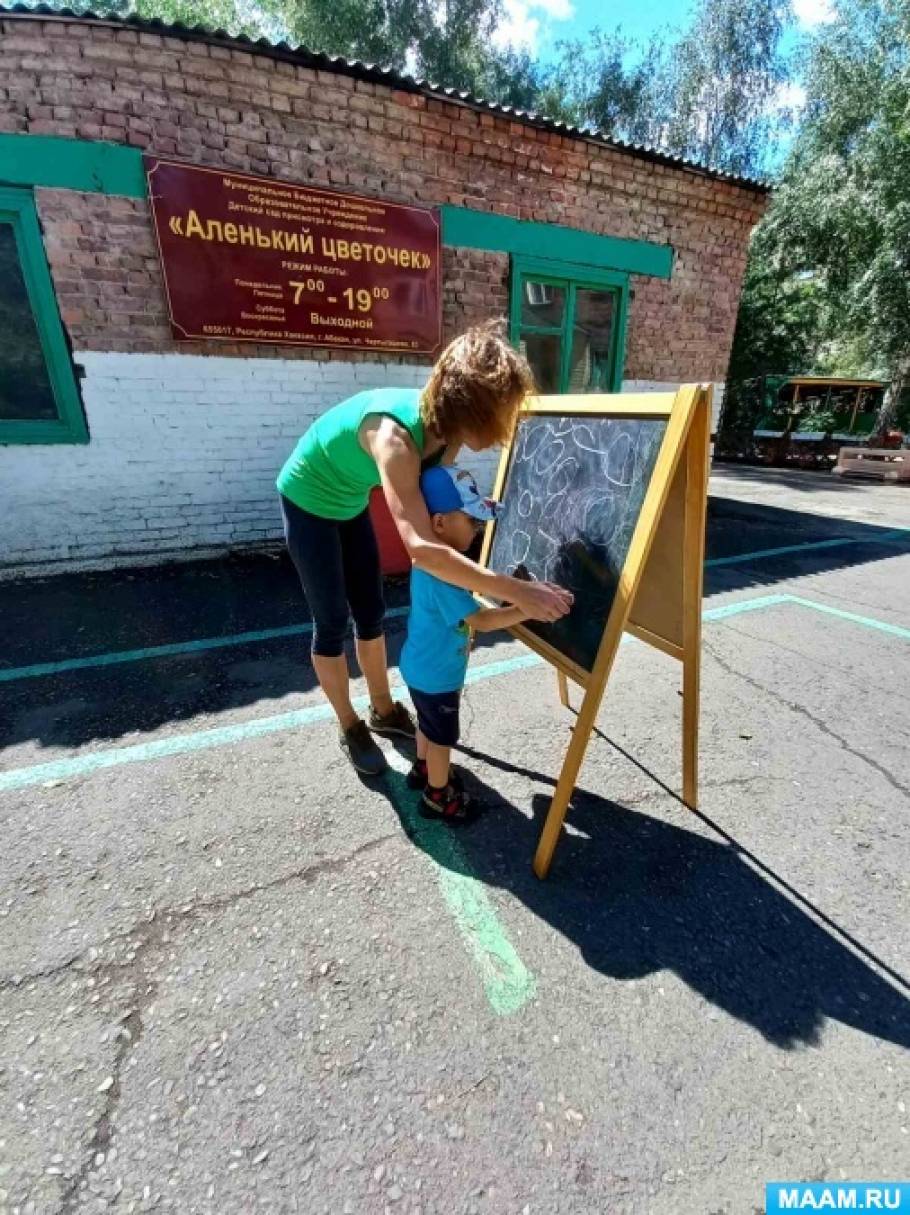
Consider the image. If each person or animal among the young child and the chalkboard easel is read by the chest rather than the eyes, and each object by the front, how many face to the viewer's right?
1

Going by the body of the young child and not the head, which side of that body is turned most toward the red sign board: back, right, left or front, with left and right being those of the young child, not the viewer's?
left

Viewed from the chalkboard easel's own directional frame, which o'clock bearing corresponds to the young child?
The young child is roughly at 1 o'clock from the chalkboard easel.

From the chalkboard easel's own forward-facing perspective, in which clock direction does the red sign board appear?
The red sign board is roughly at 3 o'clock from the chalkboard easel.

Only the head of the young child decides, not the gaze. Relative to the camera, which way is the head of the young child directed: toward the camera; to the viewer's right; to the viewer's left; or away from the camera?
to the viewer's right

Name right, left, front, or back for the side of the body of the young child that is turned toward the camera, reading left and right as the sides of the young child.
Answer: right

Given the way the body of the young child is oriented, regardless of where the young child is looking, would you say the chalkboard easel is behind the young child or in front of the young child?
in front

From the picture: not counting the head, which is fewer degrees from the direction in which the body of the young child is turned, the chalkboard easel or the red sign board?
the chalkboard easel

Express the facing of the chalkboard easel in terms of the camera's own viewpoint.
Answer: facing the viewer and to the left of the viewer

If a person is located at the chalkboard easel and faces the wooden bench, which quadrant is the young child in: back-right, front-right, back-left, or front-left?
back-left

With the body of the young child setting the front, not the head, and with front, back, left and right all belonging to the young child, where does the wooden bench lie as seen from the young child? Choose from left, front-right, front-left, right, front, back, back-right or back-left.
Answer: front-left

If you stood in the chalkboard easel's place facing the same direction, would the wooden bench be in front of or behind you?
behind

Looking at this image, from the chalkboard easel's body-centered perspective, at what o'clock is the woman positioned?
The woman is roughly at 1 o'clock from the chalkboard easel.
